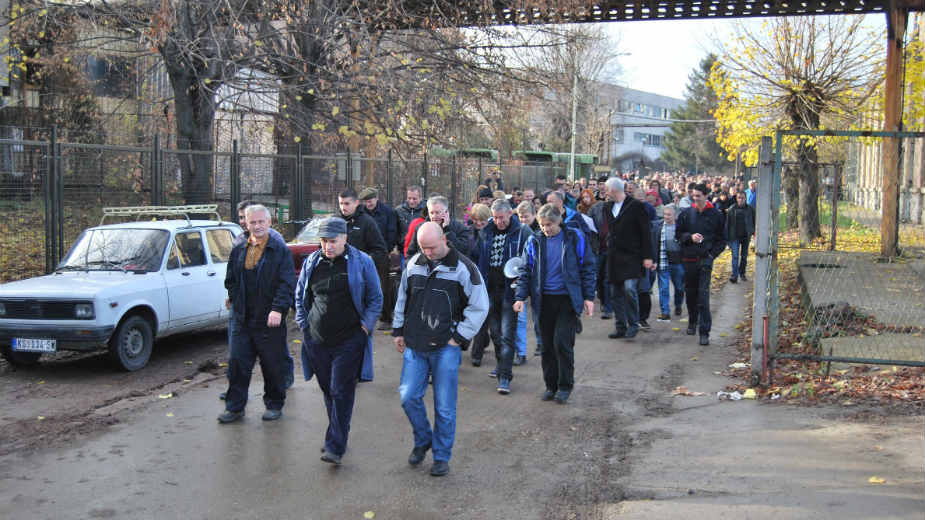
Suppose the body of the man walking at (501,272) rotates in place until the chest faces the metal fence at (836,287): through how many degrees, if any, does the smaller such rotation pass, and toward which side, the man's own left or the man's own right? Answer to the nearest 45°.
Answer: approximately 135° to the man's own left

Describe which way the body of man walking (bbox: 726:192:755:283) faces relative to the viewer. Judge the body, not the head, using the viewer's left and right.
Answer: facing the viewer

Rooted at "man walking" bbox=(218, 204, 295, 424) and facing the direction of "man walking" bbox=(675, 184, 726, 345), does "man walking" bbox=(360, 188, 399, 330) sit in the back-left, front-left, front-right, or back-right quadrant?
front-left

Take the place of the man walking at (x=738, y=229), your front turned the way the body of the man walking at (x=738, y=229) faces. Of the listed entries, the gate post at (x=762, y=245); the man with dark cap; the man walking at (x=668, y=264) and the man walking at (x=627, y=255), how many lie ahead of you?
4

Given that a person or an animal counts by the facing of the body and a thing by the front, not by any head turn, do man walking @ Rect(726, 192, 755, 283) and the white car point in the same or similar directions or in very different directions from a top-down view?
same or similar directions

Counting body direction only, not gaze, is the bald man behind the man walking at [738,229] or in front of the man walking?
in front

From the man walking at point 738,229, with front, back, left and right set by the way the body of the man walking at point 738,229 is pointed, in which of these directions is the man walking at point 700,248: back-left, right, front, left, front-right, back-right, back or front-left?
front

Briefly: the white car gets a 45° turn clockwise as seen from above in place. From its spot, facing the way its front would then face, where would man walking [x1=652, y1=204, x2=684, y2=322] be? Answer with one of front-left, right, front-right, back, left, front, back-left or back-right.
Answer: back

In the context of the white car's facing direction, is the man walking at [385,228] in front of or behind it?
behind

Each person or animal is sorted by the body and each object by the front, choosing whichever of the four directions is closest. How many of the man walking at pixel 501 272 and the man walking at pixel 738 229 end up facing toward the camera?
2

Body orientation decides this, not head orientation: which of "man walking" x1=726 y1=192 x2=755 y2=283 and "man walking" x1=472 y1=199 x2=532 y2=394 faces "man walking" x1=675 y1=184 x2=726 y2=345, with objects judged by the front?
"man walking" x1=726 y1=192 x2=755 y2=283

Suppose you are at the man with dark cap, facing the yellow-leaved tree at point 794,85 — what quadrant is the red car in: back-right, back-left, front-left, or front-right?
front-left

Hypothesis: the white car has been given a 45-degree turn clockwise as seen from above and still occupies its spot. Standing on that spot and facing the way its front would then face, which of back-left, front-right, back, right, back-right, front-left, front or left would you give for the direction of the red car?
back-right

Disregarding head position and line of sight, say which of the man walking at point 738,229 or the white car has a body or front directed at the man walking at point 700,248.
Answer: the man walking at point 738,229

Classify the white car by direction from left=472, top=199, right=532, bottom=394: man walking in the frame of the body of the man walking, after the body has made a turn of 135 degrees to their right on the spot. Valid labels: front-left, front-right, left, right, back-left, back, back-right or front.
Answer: front-left

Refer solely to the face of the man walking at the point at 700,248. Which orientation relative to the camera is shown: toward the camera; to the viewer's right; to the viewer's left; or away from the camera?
toward the camera

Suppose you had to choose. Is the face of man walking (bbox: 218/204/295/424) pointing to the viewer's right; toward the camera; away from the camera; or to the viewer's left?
toward the camera
